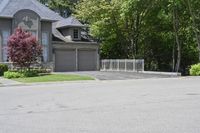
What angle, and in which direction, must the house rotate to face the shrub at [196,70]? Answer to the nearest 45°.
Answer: approximately 45° to its left

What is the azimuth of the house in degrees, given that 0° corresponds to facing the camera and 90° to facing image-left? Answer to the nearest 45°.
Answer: approximately 0°

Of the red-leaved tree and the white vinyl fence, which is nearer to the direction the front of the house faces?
the red-leaved tree

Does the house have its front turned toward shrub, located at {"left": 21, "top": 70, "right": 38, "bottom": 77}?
yes

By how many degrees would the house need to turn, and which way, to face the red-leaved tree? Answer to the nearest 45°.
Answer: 0° — it already faces it

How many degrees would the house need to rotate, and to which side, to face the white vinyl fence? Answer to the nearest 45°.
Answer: approximately 90° to its left
